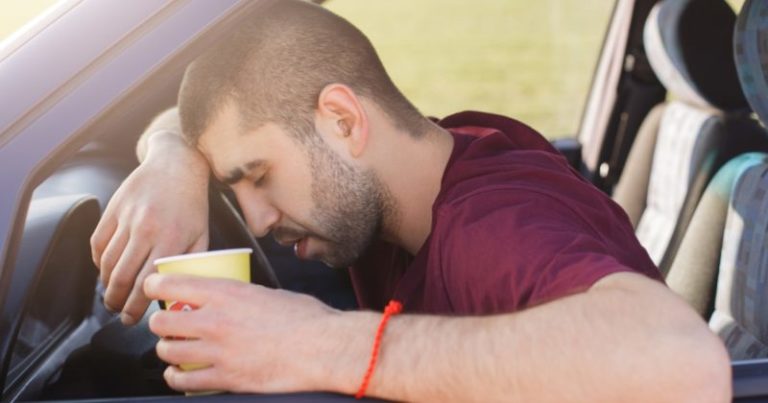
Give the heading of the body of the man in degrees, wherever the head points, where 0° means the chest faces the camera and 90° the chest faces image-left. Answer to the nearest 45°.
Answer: approximately 90°

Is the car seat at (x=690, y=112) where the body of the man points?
no

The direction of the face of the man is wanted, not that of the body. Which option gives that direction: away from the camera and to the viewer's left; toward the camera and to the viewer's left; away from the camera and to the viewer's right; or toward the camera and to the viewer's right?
toward the camera and to the viewer's left
